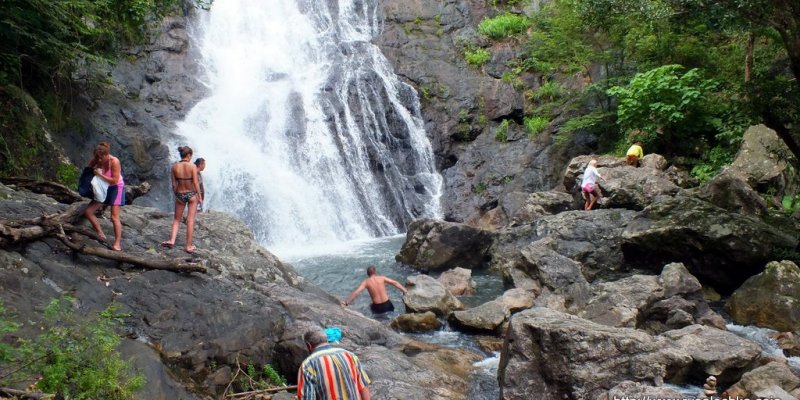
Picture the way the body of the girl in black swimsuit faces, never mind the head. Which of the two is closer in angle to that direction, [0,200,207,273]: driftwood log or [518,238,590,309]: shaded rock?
the shaded rock
